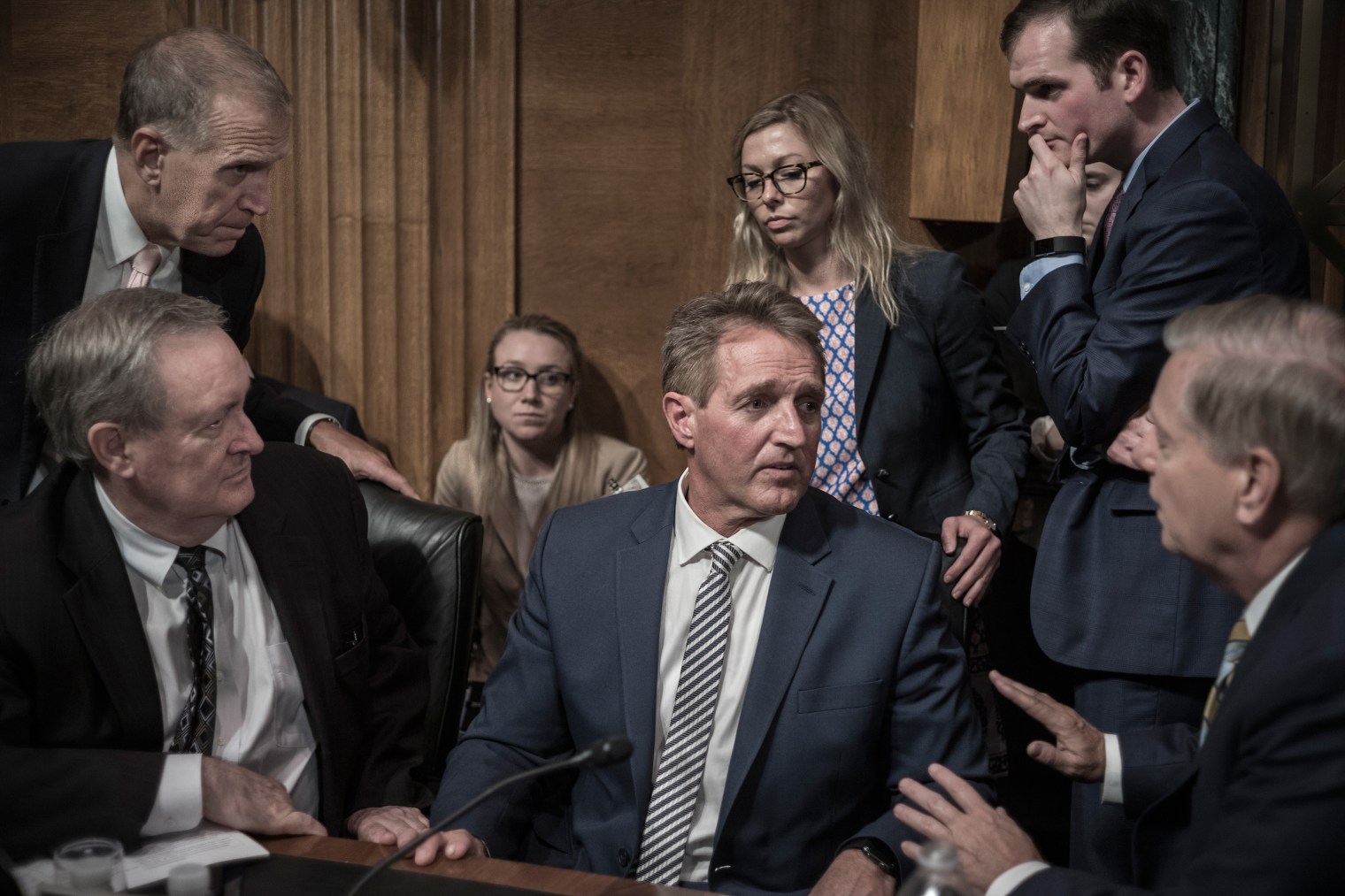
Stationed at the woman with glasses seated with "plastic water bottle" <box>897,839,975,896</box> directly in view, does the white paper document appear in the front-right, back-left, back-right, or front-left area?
front-right

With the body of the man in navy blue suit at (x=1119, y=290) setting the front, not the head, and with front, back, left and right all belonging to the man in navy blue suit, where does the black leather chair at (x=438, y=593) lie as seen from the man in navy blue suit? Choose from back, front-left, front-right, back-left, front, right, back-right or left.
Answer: front

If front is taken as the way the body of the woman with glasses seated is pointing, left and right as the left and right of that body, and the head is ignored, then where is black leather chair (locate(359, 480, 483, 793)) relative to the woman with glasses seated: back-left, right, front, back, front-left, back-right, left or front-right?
front

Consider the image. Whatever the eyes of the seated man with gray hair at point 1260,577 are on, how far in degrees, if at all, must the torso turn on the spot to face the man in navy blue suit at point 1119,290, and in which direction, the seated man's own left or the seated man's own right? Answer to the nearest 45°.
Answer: approximately 90° to the seated man's own right

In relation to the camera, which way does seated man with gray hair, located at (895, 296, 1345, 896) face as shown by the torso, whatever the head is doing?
to the viewer's left

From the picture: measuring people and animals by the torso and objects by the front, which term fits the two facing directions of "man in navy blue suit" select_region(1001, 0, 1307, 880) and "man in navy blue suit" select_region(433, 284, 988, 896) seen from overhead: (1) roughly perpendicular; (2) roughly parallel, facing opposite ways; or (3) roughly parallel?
roughly perpendicular

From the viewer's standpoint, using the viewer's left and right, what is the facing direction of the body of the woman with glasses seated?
facing the viewer

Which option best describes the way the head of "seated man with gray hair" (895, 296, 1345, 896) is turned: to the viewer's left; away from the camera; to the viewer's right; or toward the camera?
to the viewer's left

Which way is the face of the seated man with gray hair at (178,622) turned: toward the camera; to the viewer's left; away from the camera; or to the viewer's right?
to the viewer's right

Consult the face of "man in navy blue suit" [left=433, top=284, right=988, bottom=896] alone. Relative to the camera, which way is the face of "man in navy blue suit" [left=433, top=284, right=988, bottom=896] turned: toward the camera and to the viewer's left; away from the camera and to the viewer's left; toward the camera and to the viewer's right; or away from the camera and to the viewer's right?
toward the camera and to the viewer's right

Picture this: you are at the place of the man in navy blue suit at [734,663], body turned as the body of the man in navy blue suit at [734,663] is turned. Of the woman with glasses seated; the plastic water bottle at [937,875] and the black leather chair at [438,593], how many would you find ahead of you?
1

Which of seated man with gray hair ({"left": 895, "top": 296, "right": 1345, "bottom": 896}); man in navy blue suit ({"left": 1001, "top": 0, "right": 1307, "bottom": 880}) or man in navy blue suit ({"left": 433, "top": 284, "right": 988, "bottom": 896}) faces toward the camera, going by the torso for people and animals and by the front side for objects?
man in navy blue suit ({"left": 433, "top": 284, "right": 988, "bottom": 896})

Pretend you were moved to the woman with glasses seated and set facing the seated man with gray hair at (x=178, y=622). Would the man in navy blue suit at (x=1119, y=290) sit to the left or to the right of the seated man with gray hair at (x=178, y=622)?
left

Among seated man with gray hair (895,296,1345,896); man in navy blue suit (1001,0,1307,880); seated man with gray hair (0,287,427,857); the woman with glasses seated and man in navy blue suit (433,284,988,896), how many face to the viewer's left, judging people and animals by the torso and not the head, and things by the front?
2

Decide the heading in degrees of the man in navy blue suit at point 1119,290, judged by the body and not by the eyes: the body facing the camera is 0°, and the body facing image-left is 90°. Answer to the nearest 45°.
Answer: approximately 90°

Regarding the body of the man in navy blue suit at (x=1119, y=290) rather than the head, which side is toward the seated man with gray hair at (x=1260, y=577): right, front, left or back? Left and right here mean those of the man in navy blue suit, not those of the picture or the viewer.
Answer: left

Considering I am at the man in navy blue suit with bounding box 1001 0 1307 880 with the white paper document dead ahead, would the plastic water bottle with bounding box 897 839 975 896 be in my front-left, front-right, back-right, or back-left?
front-left
